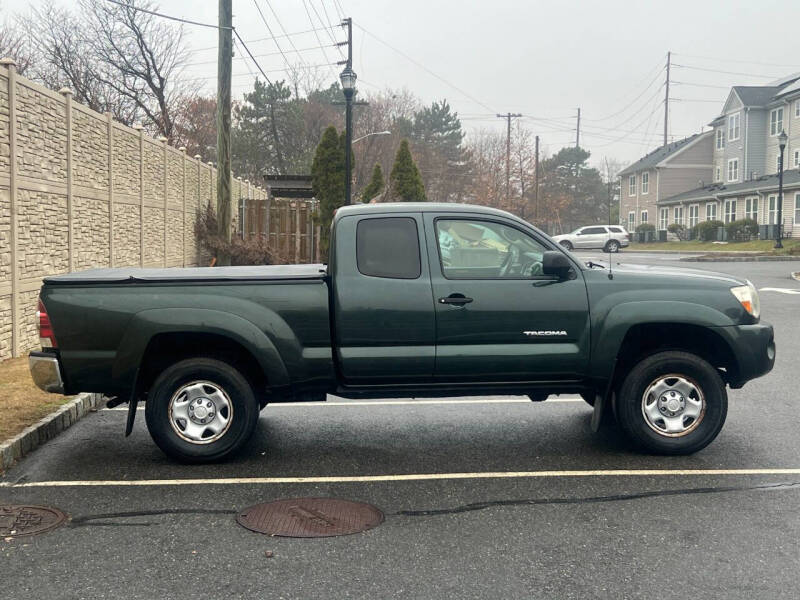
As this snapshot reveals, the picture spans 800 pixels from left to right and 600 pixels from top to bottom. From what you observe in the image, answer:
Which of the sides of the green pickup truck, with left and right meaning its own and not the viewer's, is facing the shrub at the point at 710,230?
left

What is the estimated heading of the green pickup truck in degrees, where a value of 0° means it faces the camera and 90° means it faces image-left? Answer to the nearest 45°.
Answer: approximately 270°

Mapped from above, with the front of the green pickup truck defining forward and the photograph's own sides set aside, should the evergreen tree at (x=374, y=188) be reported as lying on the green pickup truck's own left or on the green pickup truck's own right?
on the green pickup truck's own left

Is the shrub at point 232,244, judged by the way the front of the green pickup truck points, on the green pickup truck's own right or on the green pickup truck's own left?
on the green pickup truck's own left

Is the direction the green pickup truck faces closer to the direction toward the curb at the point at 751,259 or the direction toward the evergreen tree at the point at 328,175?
the curb

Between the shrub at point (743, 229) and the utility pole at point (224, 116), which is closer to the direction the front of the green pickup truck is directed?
the shrub

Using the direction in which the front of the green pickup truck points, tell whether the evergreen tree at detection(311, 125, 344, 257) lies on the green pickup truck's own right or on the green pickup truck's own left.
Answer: on the green pickup truck's own left

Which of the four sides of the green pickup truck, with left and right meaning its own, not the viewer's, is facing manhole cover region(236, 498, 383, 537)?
right

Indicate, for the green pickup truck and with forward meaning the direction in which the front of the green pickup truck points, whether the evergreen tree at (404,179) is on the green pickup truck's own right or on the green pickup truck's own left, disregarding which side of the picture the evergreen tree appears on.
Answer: on the green pickup truck's own left

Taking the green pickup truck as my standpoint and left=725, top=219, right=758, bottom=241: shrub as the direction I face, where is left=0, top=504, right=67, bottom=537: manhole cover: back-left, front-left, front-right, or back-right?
back-left

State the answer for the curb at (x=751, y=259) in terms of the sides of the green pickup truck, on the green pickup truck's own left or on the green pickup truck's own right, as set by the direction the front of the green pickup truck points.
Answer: on the green pickup truck's own left
